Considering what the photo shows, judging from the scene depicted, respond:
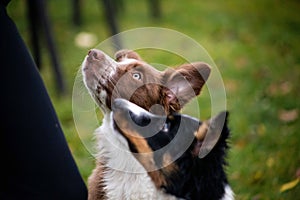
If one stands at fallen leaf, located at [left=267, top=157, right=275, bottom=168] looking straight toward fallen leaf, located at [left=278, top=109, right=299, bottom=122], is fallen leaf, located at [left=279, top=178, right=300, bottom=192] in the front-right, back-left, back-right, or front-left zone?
back-right

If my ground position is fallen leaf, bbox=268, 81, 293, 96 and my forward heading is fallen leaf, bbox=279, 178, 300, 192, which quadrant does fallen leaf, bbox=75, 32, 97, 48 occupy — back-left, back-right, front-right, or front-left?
back-right

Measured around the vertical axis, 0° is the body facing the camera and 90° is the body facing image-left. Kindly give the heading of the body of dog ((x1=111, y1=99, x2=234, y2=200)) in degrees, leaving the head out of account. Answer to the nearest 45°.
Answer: approximately 90°

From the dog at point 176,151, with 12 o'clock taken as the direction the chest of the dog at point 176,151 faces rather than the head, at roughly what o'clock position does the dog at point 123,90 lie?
the dog at point 123,90 is roughly at 2 o'clock from the dog at point 176,151.

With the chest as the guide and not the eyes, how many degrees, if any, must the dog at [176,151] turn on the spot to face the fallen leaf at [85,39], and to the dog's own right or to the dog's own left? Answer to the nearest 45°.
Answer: approximately 90° to the dog's own right
